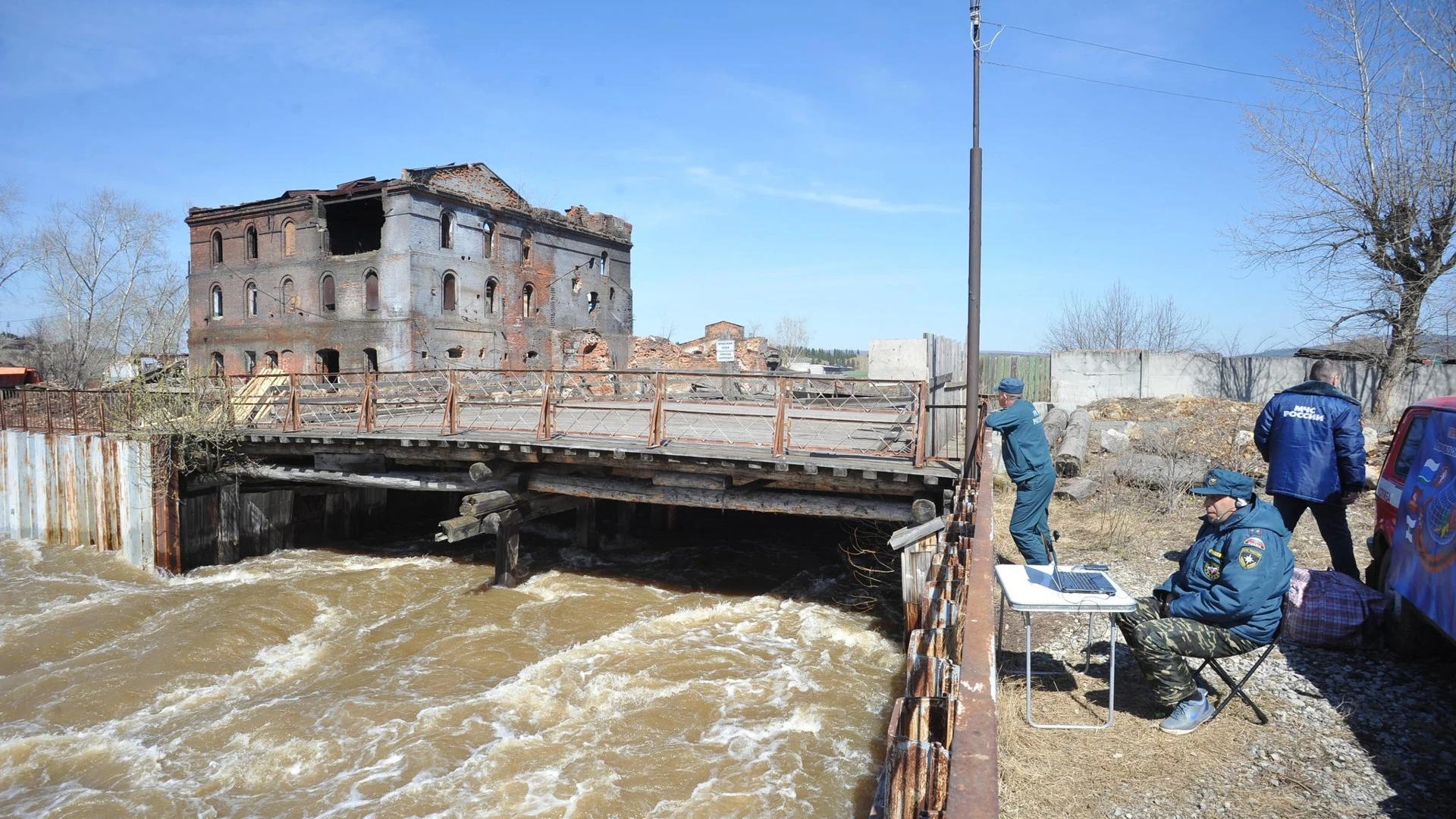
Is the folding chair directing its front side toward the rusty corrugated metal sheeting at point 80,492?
no

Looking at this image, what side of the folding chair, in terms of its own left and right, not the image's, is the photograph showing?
left

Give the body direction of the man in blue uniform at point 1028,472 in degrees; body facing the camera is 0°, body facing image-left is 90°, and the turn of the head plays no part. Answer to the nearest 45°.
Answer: approximately 135°

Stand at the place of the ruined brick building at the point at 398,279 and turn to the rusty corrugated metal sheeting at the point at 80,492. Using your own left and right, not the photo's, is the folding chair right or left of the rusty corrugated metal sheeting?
left

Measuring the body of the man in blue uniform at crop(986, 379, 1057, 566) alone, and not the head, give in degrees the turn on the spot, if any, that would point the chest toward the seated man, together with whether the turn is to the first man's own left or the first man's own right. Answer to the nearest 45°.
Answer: approximately 180°

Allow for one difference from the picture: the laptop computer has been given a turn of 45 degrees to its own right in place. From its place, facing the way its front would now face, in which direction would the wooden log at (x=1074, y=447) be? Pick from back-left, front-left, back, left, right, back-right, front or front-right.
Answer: back-left

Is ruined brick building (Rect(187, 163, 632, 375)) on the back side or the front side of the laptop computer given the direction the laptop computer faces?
on the back side

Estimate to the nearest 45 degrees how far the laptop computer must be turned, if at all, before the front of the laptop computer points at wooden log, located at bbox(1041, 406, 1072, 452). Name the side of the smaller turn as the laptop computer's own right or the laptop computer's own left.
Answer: approximately 90° to the laptop computer's own left

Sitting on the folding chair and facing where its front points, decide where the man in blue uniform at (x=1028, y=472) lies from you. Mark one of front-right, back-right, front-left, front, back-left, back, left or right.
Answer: front-right

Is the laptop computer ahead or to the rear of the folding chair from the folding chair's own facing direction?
ahead

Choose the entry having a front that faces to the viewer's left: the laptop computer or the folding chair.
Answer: the folding chair

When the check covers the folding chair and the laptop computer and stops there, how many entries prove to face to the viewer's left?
1

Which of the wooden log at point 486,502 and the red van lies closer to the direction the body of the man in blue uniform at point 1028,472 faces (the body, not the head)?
the wooden log

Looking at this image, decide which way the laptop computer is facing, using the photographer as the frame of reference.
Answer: facing to the right of the viewer

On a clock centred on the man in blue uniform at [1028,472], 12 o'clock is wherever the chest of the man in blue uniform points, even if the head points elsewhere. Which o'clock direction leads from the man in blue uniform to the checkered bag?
The checkered bag is roughly at 5 o'clock from the man in blue uniform.

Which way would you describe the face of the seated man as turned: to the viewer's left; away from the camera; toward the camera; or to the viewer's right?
to the viewer's left

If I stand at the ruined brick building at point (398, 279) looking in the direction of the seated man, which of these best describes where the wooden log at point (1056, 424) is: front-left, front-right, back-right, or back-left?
front-left

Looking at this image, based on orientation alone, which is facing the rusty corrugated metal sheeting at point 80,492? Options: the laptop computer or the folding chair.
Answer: the folding chair

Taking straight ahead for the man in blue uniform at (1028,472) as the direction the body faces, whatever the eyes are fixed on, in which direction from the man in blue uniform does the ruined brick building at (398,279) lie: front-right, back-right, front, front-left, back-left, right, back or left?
front
